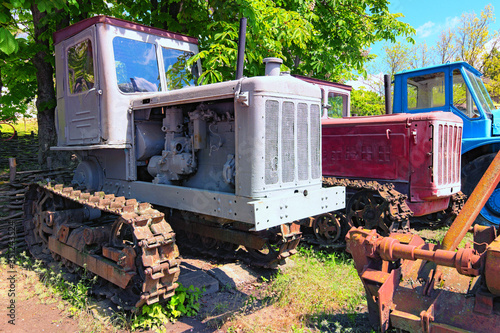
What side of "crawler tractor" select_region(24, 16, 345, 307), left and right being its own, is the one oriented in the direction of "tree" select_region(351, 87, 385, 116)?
left

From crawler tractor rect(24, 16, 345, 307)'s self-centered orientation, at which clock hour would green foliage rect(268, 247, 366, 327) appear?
The green foliage is roughly at 11 o'clock from the crawler tractor.

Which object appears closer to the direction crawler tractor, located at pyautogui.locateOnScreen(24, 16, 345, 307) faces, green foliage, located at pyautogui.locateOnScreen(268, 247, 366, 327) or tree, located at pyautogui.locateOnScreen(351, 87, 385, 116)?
the green foliage

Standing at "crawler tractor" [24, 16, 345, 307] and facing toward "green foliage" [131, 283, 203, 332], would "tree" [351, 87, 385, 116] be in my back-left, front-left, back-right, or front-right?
back-left

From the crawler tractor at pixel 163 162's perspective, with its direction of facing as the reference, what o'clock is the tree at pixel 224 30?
The tree is roughly at 8 o'clock from the crawler tractor.

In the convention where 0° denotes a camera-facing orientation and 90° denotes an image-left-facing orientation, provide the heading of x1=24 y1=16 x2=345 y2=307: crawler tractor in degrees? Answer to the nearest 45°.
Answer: approximately 315°
